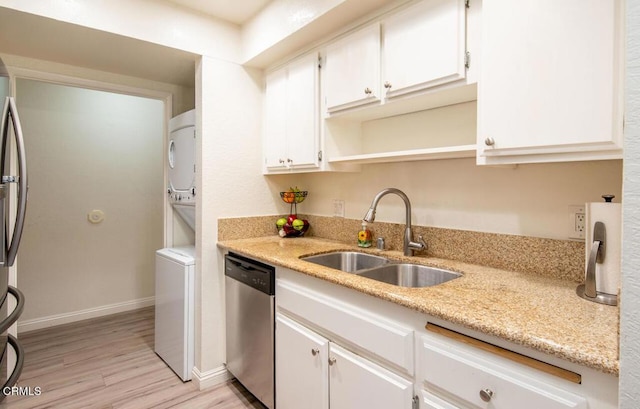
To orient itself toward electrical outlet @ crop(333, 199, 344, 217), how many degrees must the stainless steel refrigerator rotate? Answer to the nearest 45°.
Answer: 0° — it already faces it

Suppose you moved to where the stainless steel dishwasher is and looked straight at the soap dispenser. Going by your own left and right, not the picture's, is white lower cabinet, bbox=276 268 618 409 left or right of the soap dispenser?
right

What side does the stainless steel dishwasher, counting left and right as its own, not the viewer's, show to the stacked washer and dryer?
right

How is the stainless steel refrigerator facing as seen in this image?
to the viewer's right

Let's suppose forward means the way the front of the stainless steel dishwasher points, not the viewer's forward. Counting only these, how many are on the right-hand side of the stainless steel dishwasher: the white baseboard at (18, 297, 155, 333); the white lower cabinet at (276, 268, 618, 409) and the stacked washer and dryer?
2

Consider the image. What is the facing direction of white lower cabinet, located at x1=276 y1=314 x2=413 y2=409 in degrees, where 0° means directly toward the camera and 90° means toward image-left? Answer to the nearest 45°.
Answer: approximately 45°

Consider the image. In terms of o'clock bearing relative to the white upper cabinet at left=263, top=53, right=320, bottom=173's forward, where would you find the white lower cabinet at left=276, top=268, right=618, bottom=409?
The white lower cabinet is roughly at 10 o'clock from the white upper cabinet.

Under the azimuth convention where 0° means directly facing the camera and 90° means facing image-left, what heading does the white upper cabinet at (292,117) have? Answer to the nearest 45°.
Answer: approximately 45°

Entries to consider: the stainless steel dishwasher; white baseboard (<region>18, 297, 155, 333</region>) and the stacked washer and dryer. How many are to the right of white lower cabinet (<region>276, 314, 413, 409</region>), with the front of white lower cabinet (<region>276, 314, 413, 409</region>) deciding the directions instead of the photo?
3

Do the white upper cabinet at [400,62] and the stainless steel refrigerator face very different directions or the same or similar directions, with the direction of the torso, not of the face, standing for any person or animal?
very different directions
